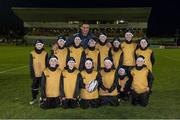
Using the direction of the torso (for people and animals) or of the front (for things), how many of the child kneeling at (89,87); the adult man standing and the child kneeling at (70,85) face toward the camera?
3

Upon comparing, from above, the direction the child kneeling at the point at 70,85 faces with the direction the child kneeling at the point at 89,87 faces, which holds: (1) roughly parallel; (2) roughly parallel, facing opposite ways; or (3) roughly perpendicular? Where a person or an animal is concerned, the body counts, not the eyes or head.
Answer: roughly parallel

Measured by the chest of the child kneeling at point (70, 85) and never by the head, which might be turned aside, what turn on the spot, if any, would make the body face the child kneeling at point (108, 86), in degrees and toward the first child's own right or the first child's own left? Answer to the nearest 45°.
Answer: approximately 90° to the first child's own left

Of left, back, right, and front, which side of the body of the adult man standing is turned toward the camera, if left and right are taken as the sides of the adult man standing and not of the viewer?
front

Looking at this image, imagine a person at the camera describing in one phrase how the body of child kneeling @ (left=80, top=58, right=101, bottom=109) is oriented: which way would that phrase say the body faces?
toward the camera

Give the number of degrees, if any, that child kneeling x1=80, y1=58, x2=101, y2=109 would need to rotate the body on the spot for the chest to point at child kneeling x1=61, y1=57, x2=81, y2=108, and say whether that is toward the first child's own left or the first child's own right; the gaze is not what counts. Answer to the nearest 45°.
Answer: approximately 90° to the first child's own right

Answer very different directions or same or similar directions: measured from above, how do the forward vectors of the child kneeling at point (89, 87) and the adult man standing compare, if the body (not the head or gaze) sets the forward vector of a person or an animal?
same or similar directions
